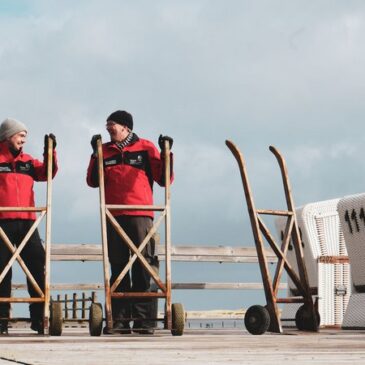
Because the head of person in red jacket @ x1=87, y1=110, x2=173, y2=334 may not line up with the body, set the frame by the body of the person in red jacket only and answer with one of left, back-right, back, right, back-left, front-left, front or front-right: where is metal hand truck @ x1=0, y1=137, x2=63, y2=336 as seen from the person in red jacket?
right

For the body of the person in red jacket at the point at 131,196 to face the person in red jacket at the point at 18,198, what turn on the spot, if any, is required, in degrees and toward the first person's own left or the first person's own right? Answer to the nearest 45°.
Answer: approximately 90° to the first person's own right

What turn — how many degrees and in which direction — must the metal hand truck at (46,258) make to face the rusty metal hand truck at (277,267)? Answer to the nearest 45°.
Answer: approximately 90° to its left

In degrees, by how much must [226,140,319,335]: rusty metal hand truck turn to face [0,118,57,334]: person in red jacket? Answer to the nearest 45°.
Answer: approximately 135° to its right

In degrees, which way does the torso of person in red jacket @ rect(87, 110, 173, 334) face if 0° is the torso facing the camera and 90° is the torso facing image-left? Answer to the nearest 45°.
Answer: approximately 0°

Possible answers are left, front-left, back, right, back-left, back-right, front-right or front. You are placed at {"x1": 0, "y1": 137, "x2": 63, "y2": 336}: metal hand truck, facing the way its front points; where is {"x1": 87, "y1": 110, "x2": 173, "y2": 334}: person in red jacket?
left

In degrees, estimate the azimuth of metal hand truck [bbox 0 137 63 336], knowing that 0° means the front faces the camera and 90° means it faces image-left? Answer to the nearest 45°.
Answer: approximately 0°

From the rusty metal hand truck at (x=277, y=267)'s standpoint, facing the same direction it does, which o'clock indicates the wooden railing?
The wooden railing is roughly at 7 o'clock from the rusty metal hand truck.

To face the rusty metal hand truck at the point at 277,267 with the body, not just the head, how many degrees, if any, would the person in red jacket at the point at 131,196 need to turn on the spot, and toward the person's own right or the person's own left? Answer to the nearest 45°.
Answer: approximately 90° to the person's own left
